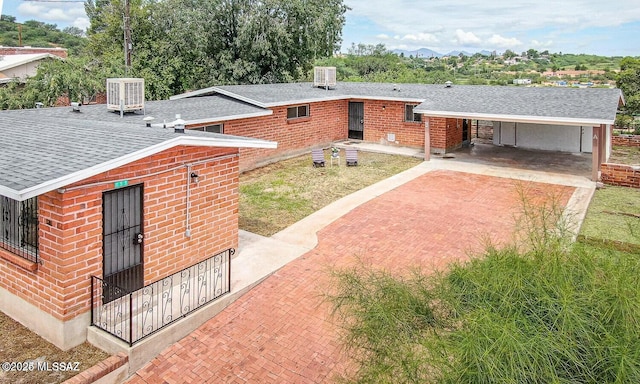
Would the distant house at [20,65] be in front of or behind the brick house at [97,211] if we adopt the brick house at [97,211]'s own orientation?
behind

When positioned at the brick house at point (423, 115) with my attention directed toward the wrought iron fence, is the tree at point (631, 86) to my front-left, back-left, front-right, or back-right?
back-left

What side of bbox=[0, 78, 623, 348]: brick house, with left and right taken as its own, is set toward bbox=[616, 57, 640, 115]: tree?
left

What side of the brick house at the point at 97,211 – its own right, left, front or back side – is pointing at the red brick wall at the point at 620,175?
left

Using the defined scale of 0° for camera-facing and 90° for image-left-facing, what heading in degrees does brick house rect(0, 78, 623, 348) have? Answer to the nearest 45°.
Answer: approximately 315°

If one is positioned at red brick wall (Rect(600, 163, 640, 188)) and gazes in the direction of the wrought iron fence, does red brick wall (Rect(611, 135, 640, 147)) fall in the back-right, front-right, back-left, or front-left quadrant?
back-right
